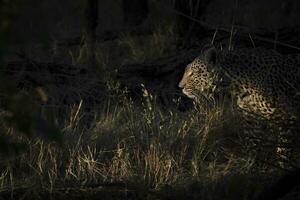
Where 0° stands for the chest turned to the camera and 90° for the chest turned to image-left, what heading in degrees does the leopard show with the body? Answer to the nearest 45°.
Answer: approximately 90°

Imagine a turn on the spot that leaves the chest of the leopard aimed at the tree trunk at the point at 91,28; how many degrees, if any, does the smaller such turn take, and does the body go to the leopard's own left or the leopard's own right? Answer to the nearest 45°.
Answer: approximately 45° to the leopard's own right
